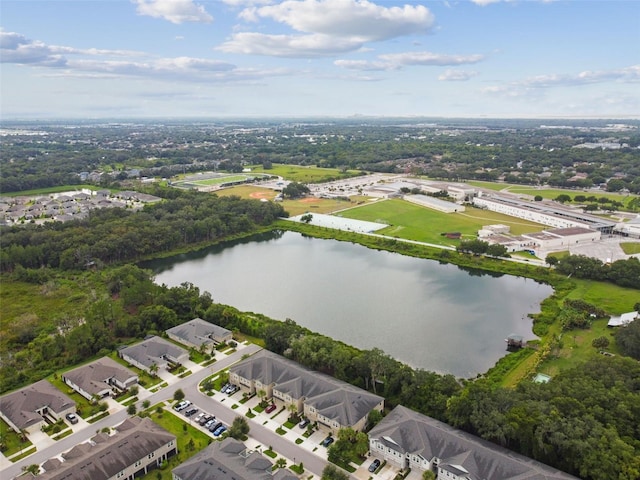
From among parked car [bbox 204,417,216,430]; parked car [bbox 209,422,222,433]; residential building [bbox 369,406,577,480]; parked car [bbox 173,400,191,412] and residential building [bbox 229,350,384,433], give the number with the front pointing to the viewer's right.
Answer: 0

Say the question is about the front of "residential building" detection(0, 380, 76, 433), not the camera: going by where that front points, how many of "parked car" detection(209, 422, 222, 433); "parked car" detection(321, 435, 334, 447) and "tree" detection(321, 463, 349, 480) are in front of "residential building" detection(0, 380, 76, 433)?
3

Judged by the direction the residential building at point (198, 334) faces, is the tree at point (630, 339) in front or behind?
in front

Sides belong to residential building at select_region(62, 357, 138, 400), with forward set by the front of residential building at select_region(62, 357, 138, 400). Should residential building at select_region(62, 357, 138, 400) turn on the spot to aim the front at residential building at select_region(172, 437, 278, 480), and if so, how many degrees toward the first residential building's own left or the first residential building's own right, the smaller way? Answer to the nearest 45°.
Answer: approximately 45° to the first residential building's own right

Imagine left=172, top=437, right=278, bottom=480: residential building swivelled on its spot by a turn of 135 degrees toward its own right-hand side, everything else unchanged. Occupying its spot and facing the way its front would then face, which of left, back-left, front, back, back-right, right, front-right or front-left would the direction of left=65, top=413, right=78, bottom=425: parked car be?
back-right

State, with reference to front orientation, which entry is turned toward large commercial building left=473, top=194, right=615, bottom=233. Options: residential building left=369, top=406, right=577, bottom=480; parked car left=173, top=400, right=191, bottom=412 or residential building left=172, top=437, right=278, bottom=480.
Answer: residential building left=172, top=437, right=278, bottom=480

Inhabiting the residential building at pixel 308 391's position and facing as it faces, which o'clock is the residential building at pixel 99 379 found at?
the residential building at pixel 99 379 is roughly at 2 o'clock from the residential building at pixel 308 391.

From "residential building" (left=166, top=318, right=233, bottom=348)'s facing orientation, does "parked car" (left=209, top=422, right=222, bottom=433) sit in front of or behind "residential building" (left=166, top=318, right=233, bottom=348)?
in front

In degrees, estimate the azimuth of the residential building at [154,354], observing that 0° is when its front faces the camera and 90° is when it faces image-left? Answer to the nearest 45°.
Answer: approximately 315°

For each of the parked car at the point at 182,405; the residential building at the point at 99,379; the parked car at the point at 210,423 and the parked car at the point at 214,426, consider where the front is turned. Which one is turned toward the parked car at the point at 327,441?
the residential building

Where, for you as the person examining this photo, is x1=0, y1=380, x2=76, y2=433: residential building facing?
facing the viewer and to the right of the viewer

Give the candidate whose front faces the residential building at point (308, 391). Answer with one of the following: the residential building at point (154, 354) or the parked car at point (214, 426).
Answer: the residential building at point (154, 354)

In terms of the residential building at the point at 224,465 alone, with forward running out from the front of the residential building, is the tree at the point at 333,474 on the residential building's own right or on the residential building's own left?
on the residential building's own right
